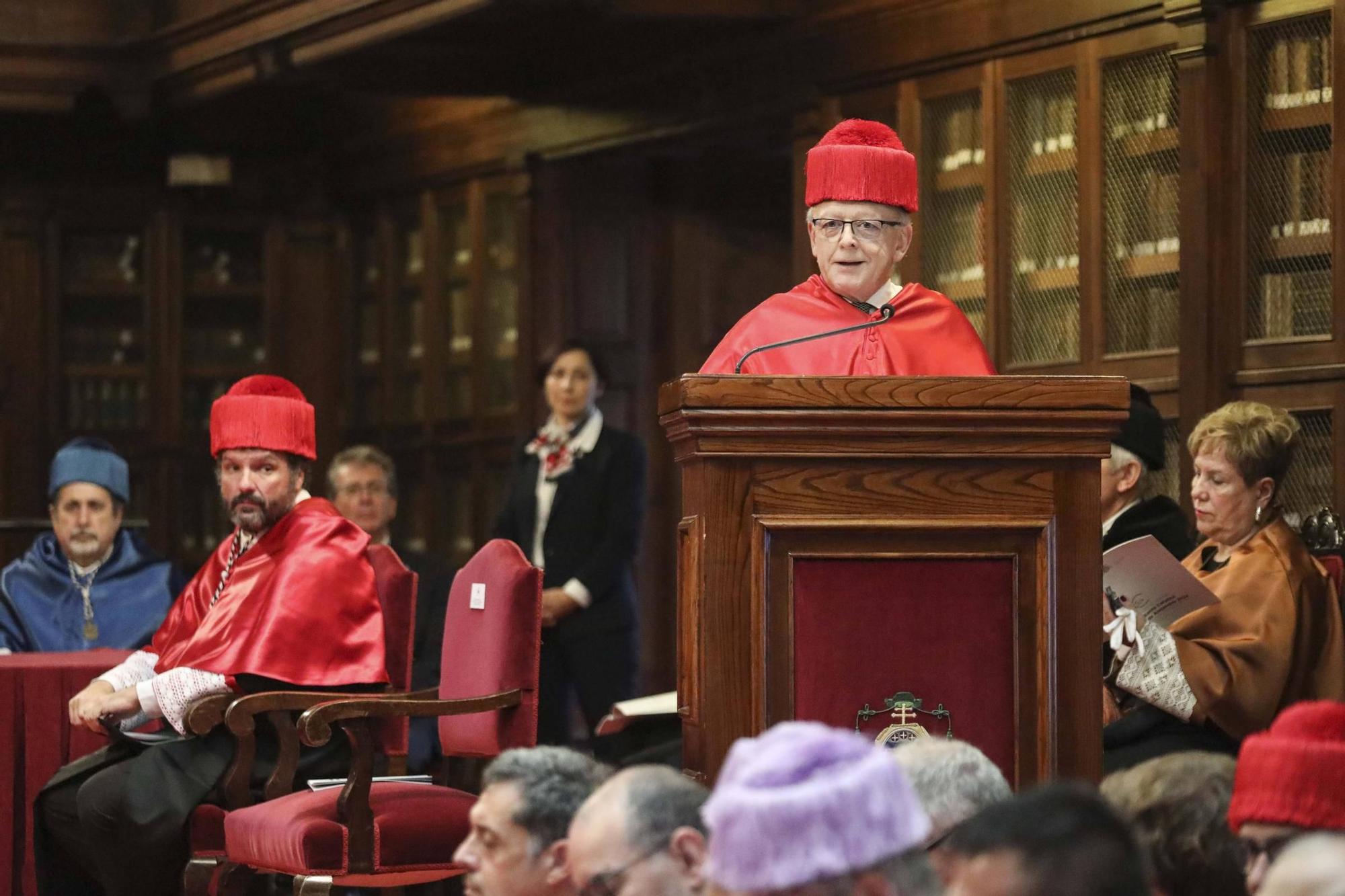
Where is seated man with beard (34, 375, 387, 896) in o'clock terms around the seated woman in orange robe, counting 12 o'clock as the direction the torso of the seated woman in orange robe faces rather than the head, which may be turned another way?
The seated man with beard is roughly at 12 o'clock from the seated woman in orange robe.

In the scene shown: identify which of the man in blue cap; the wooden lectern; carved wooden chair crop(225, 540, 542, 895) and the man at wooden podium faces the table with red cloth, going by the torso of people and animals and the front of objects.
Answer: the man in blue cap

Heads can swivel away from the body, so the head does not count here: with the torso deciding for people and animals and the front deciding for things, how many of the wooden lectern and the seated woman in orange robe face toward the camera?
1

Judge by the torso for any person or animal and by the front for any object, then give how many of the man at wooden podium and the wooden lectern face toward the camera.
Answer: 2

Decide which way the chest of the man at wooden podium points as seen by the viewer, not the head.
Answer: toward the camera

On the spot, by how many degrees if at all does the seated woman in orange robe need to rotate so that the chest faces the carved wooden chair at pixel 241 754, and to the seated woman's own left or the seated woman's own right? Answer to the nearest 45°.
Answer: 0° — they already face it

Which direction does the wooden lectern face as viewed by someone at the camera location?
facing the viewer

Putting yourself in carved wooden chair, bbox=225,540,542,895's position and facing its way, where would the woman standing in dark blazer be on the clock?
The woman standing in dark blazer is roughly at 5 o'clock from the carved wooden chair.

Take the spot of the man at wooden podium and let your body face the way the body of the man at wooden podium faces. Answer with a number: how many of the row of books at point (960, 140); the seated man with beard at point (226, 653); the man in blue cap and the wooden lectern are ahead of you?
1
